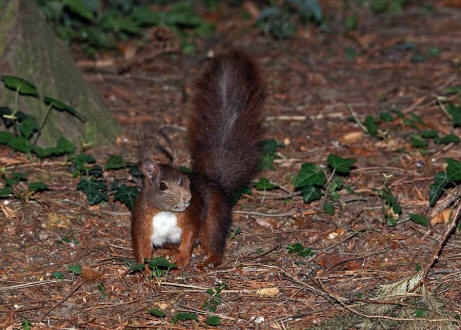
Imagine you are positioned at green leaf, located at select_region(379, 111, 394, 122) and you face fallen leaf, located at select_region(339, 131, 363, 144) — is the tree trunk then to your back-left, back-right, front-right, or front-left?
front-right

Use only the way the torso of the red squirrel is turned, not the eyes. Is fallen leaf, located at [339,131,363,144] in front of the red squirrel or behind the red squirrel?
behind

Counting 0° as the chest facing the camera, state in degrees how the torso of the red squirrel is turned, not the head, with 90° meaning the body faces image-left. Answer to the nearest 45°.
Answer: approximately 45°

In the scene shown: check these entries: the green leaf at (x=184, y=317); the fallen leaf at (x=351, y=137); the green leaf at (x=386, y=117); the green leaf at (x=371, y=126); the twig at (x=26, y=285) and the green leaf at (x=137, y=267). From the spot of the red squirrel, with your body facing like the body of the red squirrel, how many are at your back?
3

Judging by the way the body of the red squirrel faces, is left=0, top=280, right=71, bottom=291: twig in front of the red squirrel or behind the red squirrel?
in front

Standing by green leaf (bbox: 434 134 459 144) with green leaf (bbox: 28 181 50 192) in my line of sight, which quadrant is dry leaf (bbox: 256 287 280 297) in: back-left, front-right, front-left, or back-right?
front-left

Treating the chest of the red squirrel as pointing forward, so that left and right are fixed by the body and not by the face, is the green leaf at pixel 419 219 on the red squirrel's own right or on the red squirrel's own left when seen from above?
on the red squirrel's own left

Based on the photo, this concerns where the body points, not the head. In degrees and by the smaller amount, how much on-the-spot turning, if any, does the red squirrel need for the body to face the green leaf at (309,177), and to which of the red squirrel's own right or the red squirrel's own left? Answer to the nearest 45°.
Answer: approximately 135° to the red squirrel's own left

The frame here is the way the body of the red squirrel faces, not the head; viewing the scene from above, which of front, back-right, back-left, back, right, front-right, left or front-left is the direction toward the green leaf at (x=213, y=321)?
front-left

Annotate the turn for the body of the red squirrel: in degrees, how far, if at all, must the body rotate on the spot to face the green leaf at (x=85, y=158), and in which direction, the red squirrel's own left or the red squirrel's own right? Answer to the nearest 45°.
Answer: approximately 90° to the red squirrel's own right

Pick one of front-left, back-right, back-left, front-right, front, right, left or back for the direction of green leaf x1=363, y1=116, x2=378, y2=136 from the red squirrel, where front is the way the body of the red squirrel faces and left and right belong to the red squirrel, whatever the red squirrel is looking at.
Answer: back

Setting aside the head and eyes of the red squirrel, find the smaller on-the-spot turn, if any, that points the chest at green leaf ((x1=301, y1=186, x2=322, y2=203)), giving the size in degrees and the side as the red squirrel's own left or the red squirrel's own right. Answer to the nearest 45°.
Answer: approximately 135° to the red squirrel's own left

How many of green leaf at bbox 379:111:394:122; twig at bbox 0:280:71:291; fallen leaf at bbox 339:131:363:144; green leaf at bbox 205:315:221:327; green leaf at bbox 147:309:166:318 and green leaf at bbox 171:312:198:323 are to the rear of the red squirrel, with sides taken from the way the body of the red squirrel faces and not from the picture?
2
